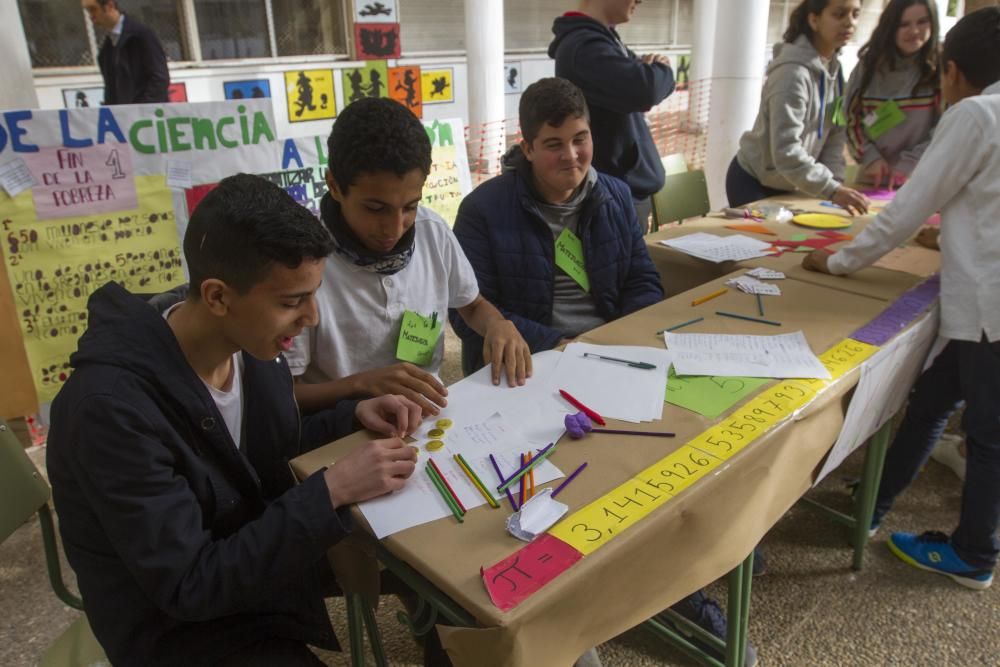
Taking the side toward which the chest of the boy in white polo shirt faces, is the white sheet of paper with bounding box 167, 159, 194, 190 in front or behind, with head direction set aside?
behind

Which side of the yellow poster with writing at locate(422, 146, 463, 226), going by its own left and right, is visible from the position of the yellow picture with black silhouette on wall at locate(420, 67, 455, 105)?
back

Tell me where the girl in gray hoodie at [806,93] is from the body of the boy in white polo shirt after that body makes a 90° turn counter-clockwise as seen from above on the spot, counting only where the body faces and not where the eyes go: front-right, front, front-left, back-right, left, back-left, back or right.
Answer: front

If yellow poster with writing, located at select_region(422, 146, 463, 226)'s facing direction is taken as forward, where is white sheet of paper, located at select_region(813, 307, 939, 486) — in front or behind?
in front

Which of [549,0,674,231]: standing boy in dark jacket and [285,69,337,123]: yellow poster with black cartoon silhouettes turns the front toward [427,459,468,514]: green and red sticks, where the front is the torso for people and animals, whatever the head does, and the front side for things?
the yellow poster with black cartoon silhouettes

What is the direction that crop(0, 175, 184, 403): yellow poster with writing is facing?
toward the camera

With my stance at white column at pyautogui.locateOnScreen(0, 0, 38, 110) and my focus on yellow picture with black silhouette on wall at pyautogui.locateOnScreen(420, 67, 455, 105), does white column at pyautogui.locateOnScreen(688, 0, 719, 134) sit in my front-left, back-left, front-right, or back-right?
front-right

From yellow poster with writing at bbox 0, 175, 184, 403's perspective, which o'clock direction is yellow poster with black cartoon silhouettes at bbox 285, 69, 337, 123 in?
yellow poster with black cartoon silhouettes at bbox 285, 69, 337, 123 is roughly at 7 o'clock from yellow poster with writing at bbox 0, 175, 184, 403.

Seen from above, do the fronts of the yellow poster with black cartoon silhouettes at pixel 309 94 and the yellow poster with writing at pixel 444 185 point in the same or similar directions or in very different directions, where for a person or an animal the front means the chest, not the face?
same or similar directions

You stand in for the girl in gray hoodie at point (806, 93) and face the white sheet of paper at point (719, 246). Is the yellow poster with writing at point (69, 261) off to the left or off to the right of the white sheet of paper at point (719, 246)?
right

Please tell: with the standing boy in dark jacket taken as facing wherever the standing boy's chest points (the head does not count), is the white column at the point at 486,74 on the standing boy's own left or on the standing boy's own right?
on the standing boy's own left

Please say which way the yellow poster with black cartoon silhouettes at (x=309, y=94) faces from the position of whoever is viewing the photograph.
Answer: facing the viewer

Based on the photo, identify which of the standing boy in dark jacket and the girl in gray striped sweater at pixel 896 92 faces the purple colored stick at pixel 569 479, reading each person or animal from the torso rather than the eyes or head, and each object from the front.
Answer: the girl in gray striped sweater

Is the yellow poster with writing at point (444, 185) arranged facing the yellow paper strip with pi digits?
yes
